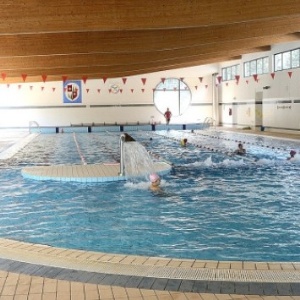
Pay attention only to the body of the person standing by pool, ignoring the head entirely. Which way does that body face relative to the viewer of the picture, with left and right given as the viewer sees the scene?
facing the viewer

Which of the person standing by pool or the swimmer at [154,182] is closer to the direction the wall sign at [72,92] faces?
the swimmer

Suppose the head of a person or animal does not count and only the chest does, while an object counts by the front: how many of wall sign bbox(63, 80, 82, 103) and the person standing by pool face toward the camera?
2

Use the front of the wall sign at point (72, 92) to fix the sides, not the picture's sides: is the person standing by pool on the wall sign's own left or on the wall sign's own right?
on the wall sign's own left

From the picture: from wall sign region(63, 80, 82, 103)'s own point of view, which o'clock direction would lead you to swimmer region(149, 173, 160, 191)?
The swimmer is roughly at 12 o'clock from the wall sign.

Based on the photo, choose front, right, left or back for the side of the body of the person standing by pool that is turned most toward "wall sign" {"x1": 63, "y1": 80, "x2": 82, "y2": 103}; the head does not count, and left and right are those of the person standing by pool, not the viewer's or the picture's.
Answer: right

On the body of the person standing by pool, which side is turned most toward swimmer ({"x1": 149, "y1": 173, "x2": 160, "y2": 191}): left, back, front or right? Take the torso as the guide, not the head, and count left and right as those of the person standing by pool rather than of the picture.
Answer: front

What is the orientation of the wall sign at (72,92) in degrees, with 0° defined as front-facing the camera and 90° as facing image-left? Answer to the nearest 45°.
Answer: approximately 0°
